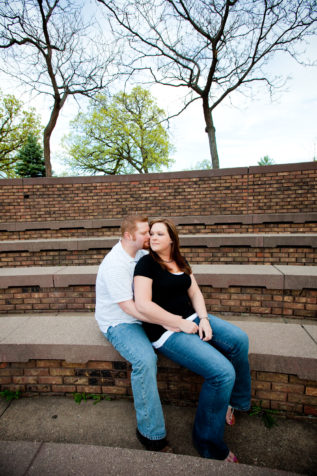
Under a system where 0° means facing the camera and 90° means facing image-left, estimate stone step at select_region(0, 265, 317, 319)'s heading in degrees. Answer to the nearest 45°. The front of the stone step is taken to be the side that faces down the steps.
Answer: approximately 0°

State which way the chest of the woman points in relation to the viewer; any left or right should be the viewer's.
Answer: facing the viewer and to the right of the viewer

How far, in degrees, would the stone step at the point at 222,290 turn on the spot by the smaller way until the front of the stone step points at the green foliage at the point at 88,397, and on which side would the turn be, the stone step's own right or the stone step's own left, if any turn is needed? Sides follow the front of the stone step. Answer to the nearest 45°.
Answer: approximately 45° to the stone step's own right

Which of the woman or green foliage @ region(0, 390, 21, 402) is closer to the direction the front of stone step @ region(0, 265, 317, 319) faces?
the woman

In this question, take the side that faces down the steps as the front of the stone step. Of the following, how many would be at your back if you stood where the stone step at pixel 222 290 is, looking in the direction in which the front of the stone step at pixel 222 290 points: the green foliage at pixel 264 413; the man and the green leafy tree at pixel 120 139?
1

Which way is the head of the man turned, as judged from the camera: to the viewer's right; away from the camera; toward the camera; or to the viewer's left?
to the viewer's right

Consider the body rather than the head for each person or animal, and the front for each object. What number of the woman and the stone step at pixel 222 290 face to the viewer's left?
0
